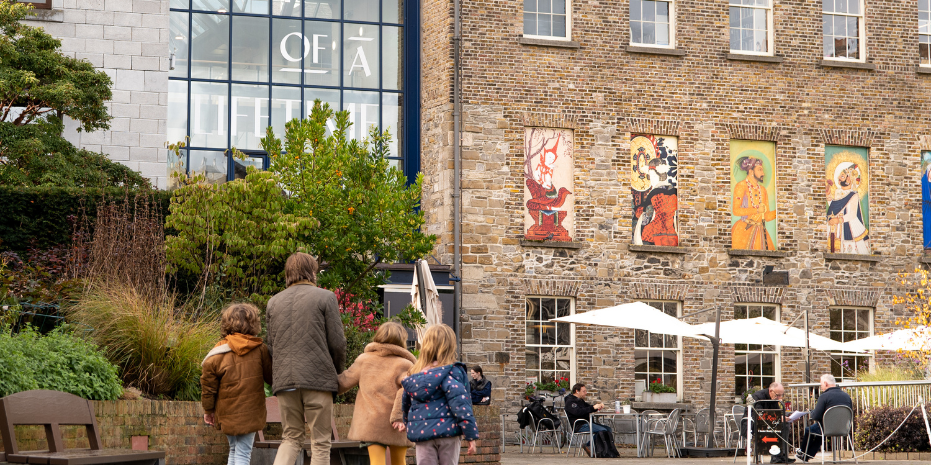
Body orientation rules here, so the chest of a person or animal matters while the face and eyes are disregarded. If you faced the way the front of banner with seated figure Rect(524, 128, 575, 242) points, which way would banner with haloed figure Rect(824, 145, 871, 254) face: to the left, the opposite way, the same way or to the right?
the same way

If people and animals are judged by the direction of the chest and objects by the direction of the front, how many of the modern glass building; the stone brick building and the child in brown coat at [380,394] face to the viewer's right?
0

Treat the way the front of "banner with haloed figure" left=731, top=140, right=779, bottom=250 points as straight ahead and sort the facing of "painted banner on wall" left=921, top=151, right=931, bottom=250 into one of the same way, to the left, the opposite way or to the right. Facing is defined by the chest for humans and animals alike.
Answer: the same way

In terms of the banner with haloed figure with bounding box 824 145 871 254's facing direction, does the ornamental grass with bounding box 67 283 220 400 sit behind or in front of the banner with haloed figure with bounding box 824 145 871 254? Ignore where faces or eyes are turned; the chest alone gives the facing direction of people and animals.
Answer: in front

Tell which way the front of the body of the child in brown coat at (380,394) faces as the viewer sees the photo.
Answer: away from the camera

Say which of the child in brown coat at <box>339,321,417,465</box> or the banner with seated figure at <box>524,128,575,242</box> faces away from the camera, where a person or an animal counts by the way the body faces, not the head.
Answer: the child in brown coat

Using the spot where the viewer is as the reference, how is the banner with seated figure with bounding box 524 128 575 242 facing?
facing the viewer

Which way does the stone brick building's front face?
toward the camera

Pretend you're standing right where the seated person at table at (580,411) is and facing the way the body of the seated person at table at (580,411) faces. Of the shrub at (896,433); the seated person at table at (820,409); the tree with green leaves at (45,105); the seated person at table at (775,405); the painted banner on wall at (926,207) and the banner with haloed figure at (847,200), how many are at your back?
1

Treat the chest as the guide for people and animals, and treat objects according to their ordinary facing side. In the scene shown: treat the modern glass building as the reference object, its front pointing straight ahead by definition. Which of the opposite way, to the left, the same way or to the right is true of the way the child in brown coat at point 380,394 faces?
the opposite way

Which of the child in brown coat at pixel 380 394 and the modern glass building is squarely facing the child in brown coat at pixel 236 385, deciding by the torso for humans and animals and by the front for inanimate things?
the modern glass building

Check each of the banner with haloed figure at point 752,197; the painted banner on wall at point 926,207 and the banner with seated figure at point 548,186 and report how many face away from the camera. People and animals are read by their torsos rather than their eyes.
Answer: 0

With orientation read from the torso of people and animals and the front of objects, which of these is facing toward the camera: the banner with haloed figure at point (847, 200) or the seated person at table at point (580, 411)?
the banner with haloed figure

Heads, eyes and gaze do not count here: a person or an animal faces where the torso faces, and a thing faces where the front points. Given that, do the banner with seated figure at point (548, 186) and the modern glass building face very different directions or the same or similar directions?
same or similar directions

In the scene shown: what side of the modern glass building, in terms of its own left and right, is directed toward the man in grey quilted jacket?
front

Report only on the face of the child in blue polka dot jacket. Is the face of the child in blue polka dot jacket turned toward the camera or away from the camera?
away from the camera

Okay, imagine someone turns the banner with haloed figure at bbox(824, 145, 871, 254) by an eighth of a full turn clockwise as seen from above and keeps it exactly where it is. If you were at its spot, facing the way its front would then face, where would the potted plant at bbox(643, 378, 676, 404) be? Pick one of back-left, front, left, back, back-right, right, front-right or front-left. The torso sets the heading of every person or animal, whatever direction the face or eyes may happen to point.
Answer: front

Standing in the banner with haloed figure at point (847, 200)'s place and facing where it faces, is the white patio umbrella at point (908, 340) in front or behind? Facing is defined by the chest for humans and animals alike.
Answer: in front

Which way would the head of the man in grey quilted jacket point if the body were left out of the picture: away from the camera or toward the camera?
away from the camera

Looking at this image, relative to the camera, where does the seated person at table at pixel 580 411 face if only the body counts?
to the viewer's right

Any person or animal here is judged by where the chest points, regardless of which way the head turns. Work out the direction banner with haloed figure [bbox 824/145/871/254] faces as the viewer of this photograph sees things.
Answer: facing the viewer

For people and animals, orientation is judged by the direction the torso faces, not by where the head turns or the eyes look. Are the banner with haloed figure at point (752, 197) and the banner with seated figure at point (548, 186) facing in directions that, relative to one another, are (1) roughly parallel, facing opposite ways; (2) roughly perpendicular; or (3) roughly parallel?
roughly parallel
